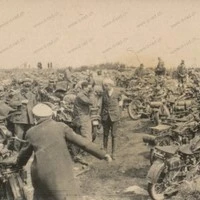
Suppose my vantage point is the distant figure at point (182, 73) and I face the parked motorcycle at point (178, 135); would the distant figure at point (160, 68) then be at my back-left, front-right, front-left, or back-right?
back-right

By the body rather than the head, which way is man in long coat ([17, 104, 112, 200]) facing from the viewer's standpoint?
away from the camera

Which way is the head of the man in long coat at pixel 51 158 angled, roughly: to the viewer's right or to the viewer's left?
to the viewer's right

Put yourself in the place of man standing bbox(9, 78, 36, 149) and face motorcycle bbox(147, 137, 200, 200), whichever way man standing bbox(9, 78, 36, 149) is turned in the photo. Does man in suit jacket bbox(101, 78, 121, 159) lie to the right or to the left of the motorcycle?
left
